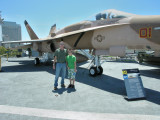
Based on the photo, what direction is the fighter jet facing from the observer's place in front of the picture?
facing the viewer and to the right of the viewer

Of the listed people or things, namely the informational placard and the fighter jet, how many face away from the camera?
0

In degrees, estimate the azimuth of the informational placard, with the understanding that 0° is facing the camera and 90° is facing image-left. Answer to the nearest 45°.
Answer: approximately 0°

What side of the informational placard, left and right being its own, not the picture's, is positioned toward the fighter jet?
back

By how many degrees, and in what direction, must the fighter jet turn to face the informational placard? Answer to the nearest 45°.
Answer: approximately 45° to its right
